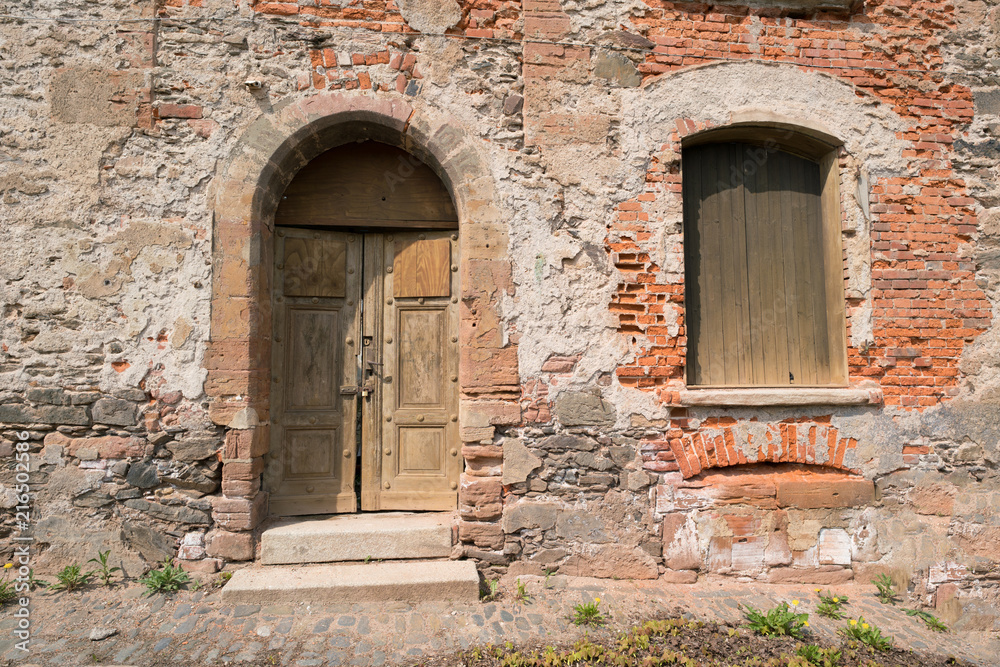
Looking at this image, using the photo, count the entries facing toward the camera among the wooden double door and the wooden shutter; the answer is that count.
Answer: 2

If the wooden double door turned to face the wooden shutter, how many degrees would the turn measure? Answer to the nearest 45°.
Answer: approximately 90° to its left

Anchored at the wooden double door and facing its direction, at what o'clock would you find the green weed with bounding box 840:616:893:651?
The green weed is roughly at 10 o'clock from the wooden double door.

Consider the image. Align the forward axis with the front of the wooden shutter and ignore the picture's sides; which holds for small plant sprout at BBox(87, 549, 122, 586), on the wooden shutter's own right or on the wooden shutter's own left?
on the wooden shutter's own right
